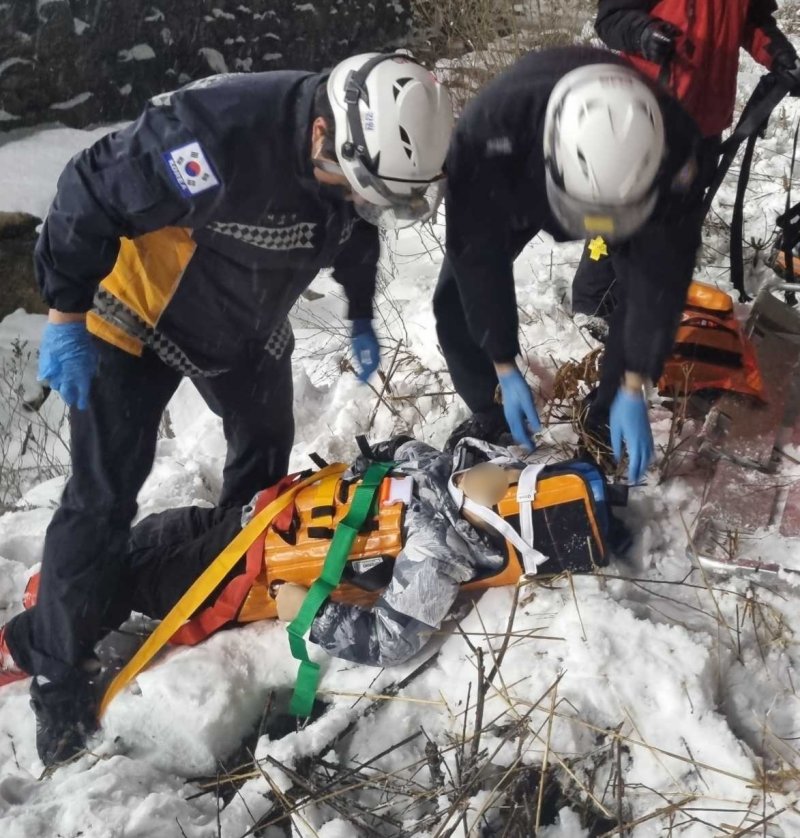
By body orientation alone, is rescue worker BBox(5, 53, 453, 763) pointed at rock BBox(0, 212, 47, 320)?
no

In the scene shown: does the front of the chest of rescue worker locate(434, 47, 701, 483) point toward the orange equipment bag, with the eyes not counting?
no

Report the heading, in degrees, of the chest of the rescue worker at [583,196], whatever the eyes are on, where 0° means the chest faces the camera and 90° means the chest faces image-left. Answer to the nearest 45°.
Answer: approximately 0°

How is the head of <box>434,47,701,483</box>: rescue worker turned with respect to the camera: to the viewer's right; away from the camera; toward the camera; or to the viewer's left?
toward the camera

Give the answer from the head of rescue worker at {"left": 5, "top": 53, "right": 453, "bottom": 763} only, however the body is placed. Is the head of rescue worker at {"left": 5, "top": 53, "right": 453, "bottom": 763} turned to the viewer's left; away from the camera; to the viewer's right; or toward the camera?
to the viewer's right

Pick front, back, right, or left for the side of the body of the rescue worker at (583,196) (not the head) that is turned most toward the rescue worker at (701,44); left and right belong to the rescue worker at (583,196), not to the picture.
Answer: back

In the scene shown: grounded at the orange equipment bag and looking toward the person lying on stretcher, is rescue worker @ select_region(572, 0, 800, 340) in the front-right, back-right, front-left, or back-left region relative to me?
back-right

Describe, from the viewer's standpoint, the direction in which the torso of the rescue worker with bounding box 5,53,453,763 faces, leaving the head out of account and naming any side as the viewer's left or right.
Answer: facing the viewer and to the right of the viewer

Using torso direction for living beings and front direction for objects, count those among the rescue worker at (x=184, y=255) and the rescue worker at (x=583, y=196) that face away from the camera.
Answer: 0
